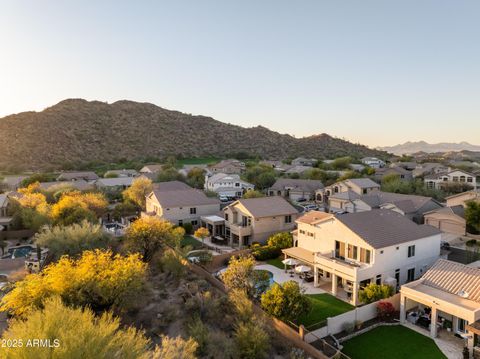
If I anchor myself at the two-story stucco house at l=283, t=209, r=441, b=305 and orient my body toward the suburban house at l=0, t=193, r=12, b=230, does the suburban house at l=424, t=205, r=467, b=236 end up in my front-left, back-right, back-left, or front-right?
back-right

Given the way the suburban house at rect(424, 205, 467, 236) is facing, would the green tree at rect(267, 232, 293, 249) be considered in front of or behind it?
in front

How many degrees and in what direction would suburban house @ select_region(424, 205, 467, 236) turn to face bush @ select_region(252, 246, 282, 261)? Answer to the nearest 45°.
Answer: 0° — it already faces it

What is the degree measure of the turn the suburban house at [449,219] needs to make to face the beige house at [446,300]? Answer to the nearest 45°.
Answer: approximately 45° to its left

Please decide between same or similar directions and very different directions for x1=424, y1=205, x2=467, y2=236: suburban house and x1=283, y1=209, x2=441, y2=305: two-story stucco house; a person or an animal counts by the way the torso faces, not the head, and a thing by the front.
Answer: very different directions

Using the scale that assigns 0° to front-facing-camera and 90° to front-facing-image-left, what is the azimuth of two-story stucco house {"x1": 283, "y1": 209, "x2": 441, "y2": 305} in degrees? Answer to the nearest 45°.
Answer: approximately 225°

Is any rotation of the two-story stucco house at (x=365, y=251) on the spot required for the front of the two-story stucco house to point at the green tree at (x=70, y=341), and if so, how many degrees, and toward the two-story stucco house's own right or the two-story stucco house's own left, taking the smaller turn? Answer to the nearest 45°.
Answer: approximately 180°

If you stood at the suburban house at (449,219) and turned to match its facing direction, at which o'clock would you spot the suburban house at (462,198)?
the suburban house at (462,198) is roughly at 5 o'clock from the suburban house at (449,219).

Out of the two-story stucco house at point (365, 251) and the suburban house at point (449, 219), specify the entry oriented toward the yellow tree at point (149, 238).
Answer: the suburban house
